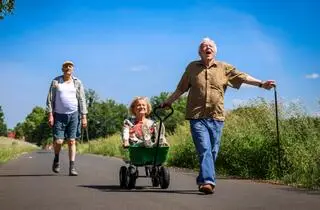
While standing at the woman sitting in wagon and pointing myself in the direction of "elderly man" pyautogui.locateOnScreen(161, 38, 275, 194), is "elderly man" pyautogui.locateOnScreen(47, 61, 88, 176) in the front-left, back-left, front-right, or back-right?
back-left

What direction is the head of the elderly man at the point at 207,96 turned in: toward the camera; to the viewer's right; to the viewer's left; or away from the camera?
toward the camera

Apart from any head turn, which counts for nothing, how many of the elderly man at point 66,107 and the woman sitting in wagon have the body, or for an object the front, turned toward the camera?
2

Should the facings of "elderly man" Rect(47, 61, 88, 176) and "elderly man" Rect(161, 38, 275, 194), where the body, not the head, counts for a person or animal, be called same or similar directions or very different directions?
same or similar directions

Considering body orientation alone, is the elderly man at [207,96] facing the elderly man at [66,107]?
no

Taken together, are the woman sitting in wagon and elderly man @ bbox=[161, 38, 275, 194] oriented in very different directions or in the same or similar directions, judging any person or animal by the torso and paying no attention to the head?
same or similar directions

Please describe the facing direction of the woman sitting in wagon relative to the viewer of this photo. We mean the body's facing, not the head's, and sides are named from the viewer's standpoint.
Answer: facing the viewer

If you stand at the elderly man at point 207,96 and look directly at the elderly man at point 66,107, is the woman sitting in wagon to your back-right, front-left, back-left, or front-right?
front-left

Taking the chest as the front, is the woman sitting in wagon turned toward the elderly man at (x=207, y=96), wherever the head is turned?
no

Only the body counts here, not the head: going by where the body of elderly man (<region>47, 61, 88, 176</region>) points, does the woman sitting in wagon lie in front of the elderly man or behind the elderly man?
in front

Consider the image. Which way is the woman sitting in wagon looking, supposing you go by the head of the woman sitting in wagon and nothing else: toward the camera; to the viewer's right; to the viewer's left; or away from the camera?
toward the camera

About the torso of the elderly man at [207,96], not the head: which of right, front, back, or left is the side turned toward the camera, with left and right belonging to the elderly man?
front
